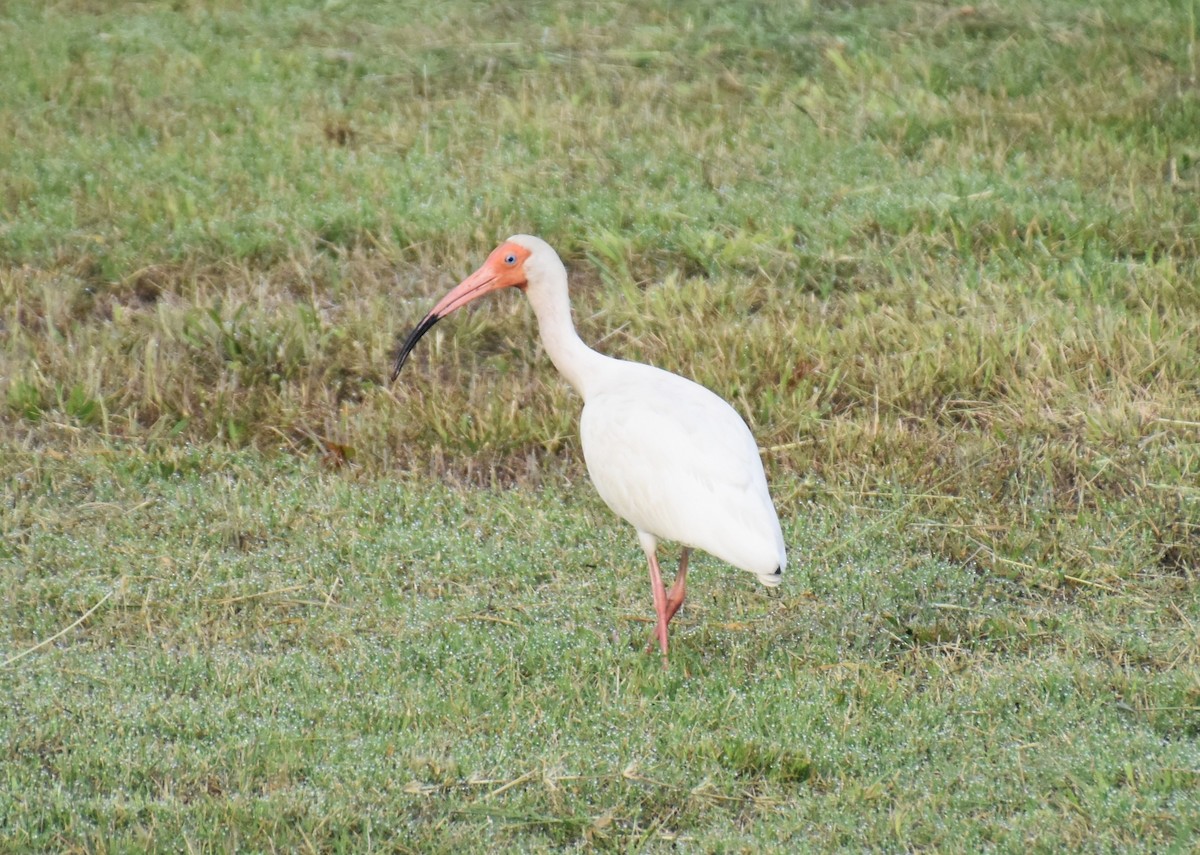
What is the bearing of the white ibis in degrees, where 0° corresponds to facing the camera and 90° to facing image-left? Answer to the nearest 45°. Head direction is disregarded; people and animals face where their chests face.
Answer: approximately 90°
